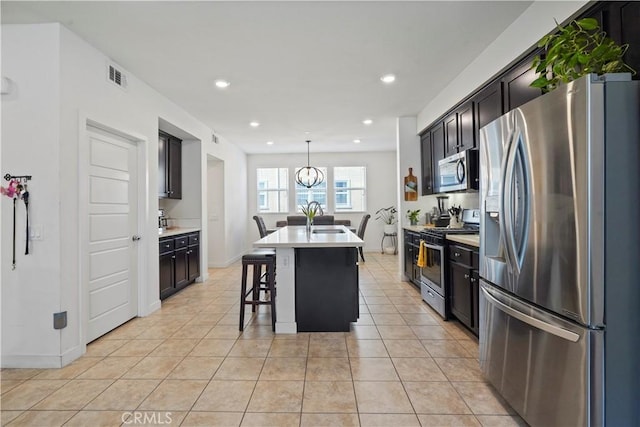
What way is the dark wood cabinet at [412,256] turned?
to the viewer's left

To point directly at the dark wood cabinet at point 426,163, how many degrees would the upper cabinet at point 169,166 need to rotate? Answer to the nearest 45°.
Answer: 0° — it already faces it

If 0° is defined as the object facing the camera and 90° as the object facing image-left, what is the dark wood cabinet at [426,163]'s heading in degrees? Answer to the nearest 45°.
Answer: approximately 90°

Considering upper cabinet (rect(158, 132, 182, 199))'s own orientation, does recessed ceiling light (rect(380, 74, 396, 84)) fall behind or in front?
in front

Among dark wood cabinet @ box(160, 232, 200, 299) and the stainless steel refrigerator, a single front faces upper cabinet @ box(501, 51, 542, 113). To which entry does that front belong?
the dark wood cabinet

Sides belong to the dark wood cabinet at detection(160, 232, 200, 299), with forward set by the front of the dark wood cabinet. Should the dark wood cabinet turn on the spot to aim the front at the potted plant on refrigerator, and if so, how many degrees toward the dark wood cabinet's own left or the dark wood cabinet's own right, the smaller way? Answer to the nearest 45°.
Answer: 0° — it already faces it

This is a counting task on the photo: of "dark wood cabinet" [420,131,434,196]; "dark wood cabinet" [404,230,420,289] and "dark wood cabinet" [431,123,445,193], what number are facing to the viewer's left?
3

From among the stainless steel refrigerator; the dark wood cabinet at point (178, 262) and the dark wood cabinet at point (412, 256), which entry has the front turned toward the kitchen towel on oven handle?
the dark wood cabinet at point (178, 262)

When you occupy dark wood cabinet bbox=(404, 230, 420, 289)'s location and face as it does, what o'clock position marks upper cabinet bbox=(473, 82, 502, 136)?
The upper cabinet is roughly at 8 o'clock from the dark wood cabinet.

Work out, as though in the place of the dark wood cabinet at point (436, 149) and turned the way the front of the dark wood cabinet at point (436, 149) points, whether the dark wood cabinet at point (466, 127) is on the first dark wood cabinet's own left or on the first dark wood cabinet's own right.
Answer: on the first dark wood cabinet's own left

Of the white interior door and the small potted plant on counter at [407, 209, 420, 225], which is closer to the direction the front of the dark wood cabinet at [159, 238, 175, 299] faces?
the small potted plant on counter

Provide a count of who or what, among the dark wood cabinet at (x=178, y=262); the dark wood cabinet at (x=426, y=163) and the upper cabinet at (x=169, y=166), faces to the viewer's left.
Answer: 1

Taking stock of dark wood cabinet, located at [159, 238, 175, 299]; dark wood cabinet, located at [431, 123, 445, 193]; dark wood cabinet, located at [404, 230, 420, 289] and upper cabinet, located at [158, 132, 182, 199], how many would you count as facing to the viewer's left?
2

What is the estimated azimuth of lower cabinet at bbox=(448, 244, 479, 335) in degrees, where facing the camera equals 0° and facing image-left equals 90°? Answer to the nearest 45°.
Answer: approximately 45°

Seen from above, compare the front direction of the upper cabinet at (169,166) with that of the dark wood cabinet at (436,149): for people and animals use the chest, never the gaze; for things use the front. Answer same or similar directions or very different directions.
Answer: very different directions

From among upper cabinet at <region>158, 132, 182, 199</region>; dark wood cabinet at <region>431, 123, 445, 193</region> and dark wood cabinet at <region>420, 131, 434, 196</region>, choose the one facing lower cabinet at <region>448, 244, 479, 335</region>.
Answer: the upper cabinet
